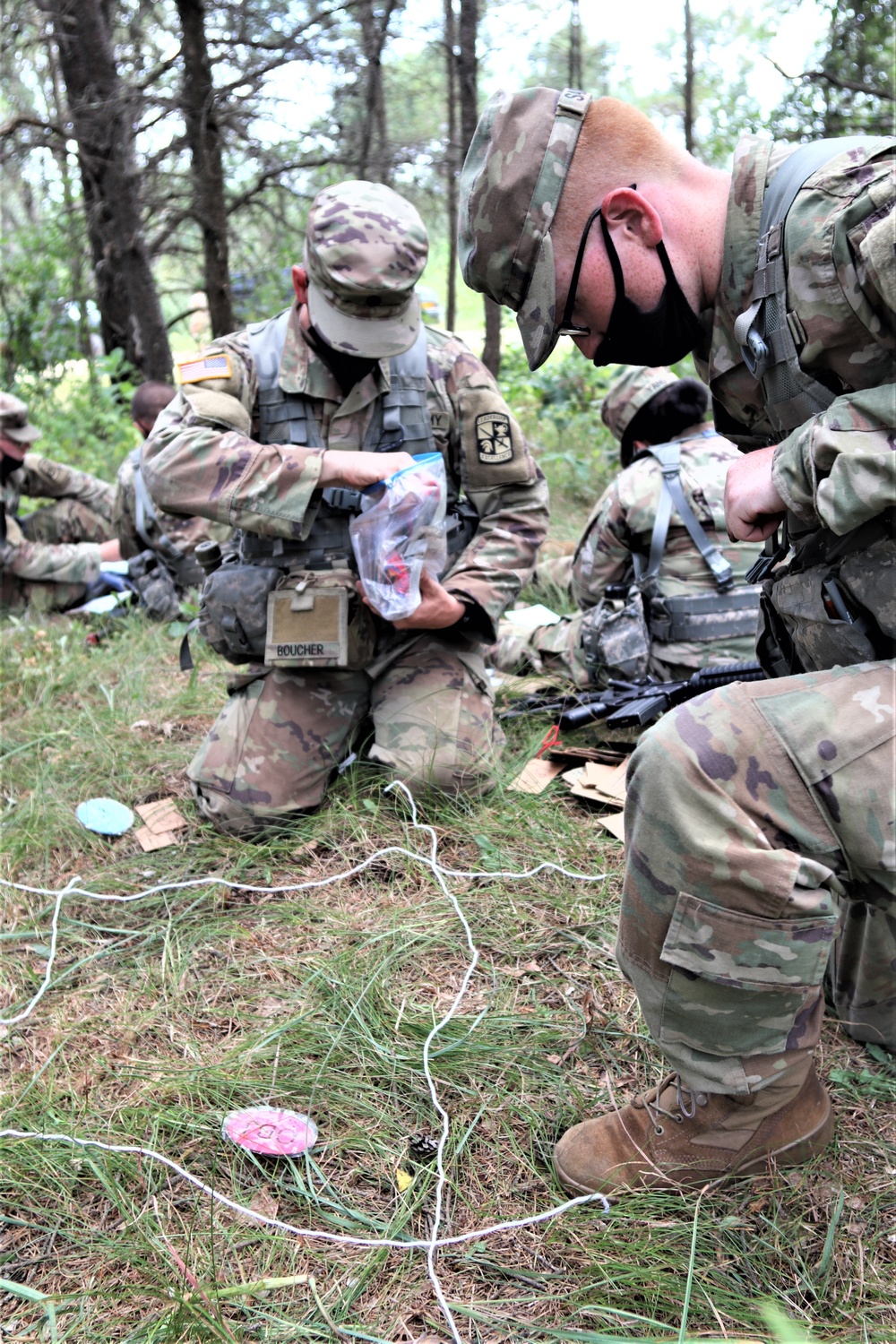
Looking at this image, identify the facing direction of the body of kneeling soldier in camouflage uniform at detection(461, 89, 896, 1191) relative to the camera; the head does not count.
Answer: to the viewer's left

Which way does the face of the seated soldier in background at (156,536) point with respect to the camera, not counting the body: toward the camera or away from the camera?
away from the camera

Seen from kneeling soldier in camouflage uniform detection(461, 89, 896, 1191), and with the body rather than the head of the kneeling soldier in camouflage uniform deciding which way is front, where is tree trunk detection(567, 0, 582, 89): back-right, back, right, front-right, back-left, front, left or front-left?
right

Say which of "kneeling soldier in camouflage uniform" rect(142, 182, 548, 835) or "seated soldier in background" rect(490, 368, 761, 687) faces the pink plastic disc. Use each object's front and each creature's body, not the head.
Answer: the kneeling soldier in camouflage uniform

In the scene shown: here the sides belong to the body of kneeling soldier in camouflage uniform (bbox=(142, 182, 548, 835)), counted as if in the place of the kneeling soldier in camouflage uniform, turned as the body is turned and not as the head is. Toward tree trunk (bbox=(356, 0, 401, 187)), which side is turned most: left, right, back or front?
back

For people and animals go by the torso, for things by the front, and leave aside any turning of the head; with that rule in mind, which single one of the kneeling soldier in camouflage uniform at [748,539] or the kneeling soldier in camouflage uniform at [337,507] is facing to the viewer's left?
the kneeling soldier in camouflage uniform at [748,539]

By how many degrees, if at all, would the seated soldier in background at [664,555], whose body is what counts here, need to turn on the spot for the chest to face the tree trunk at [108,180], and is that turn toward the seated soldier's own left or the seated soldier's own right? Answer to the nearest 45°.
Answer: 0° — they already face it

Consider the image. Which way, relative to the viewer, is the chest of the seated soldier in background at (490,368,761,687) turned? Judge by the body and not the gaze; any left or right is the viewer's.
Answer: facing away from the viewer and to the left of the viewer

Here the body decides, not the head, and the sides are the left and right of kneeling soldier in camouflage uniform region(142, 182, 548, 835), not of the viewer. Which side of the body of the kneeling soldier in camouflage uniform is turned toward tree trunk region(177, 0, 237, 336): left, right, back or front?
back

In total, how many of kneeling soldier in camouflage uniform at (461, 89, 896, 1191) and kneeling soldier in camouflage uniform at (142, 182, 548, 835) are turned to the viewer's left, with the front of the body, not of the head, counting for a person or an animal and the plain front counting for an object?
1

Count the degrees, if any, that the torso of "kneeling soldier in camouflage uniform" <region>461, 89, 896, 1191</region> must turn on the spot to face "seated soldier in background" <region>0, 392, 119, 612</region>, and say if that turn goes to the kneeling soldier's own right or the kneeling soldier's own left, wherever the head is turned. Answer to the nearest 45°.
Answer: approximately 45° to the kneeling soldier's own right
